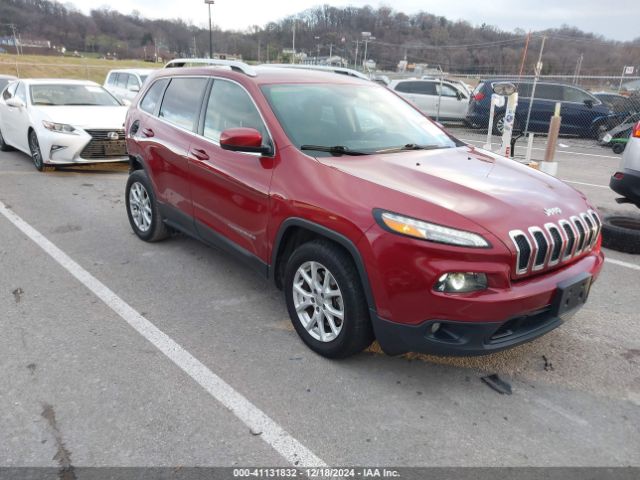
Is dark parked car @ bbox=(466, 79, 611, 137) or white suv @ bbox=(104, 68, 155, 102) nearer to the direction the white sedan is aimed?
the dark parked car

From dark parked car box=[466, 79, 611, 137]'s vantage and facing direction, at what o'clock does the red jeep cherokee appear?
The red jeep cherokee is roughly at 3 o'clock from the dark parked car.

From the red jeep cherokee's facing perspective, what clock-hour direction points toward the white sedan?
The white sedan is roughly at 6 o'clock from the red jeep cherokee.

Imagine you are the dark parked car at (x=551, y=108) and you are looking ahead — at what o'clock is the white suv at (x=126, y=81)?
The white suv is roughly at 5 o'clock from the dark parked car.

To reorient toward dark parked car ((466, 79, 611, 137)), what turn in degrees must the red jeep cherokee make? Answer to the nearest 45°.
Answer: approximately 135° to its left

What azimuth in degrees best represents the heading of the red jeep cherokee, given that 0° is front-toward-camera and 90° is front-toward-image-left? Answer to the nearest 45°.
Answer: approximately 315°

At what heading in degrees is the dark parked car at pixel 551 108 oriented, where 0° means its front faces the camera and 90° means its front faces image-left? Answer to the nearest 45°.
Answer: approximately 270°

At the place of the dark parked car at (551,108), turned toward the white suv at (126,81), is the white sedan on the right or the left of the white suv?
left

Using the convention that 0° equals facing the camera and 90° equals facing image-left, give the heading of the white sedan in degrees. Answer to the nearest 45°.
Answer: approximately 315°
